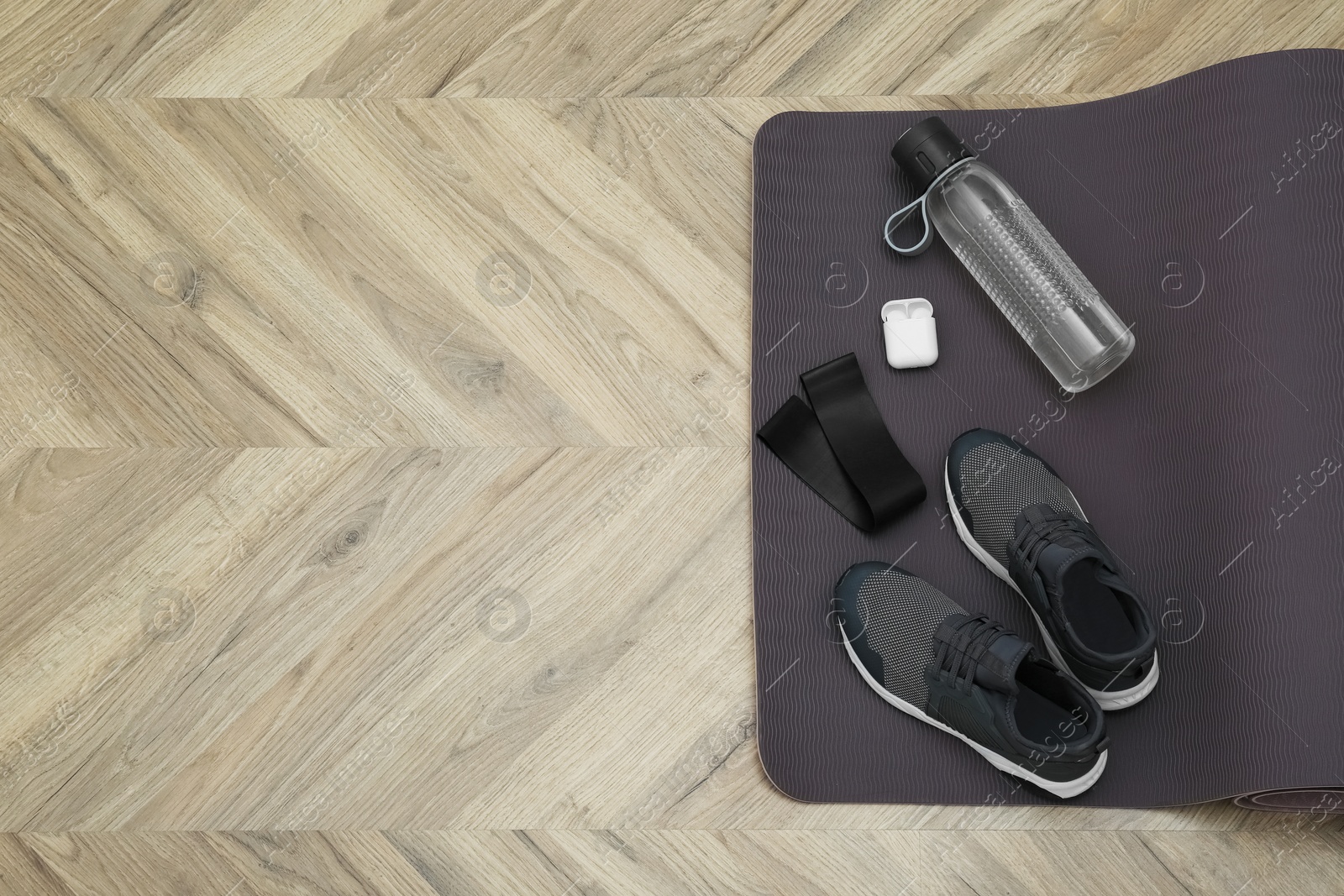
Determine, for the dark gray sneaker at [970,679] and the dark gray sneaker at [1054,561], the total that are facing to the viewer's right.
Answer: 0

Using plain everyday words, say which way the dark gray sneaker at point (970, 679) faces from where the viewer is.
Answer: facing away from the viewer and to the left of the viewer

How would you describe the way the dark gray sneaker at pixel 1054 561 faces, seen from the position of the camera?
facing away from the viewer and to the left of the viewer
